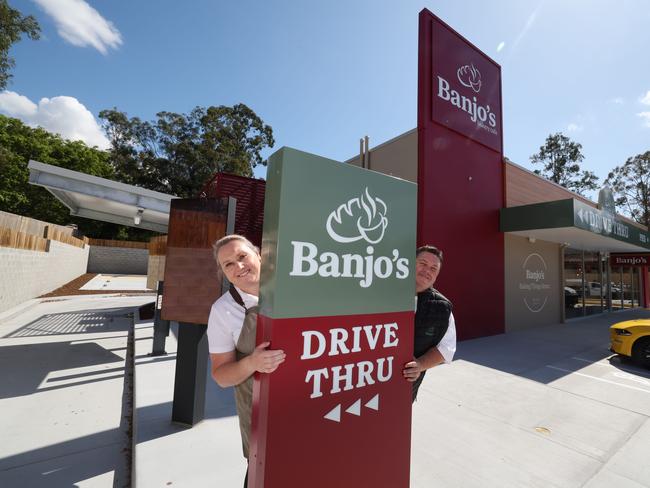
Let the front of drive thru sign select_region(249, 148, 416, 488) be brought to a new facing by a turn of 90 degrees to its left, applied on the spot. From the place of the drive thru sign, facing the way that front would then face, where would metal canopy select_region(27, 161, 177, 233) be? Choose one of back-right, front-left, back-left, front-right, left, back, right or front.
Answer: left

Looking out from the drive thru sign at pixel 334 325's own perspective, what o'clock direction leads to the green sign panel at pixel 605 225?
The green sign panel is roughly at 9 o'clock from the drive thru sign.

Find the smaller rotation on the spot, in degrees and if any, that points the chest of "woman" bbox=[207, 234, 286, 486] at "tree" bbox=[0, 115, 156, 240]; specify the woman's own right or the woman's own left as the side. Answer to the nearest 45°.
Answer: approximately 180°

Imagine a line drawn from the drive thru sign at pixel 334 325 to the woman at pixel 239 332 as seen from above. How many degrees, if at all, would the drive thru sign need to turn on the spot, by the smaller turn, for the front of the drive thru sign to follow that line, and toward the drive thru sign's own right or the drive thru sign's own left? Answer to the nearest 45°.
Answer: approximately 135° to the drive thru sign's own right

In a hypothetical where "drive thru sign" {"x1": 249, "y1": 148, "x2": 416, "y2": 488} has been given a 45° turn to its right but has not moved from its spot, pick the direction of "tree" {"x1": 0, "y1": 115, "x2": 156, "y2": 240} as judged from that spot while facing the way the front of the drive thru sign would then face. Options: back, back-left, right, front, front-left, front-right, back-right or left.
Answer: back-right

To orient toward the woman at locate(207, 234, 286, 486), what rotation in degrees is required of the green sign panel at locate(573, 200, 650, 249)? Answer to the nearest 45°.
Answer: approximately 45° to its right

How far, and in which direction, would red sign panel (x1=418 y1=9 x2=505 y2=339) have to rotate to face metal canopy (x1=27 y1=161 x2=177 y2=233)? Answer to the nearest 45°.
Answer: approximately 90° to its right

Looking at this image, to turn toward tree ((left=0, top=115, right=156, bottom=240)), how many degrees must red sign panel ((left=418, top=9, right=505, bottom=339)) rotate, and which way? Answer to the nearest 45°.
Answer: approximately 135° to its right
